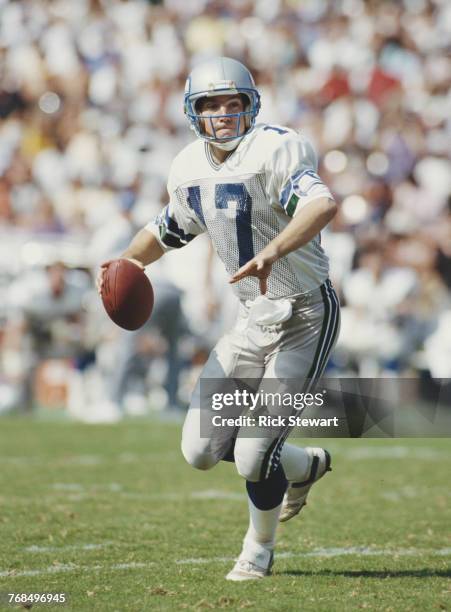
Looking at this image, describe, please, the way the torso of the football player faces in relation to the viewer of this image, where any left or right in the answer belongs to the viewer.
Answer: facing the viewer and to the left of the viewer
